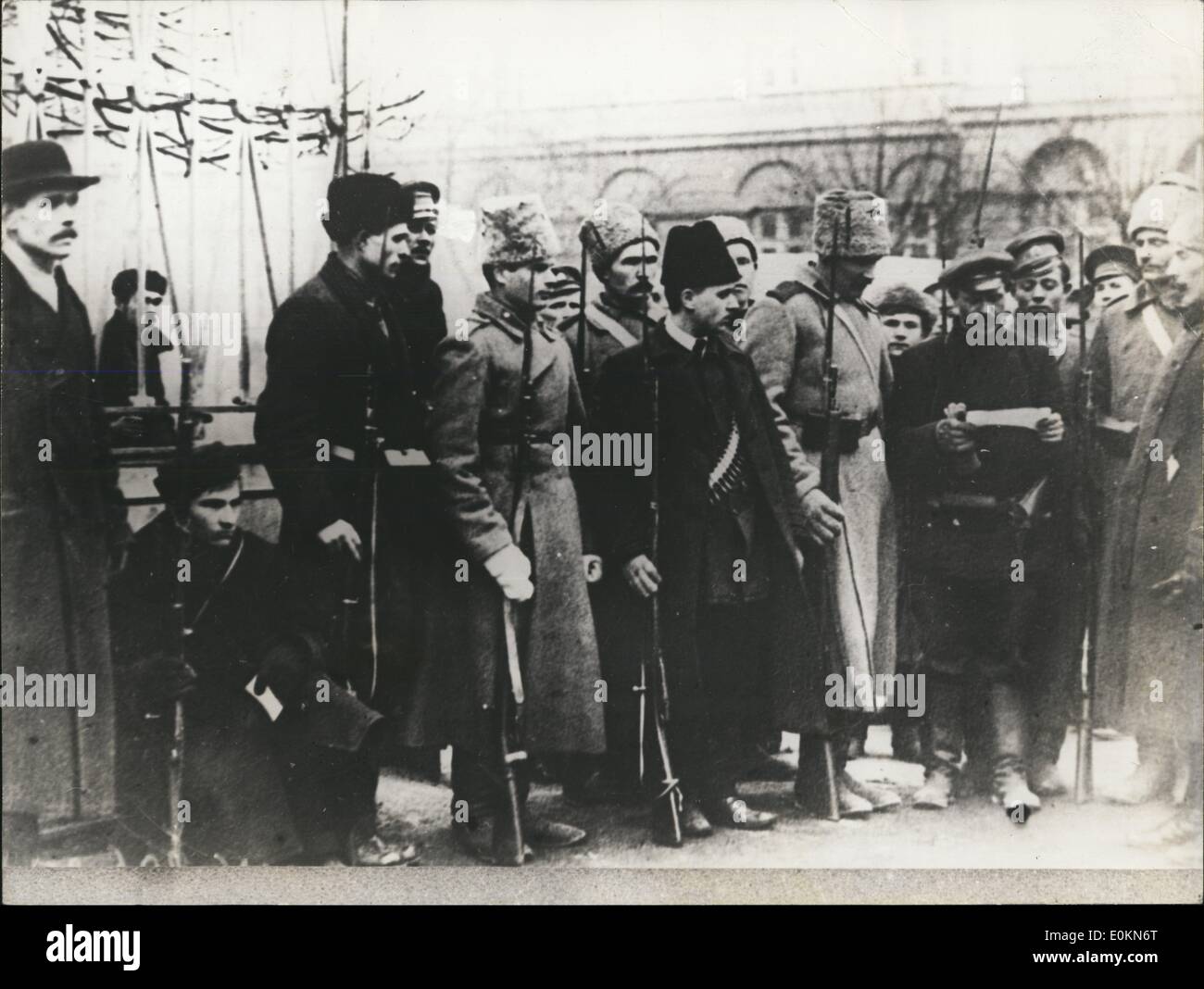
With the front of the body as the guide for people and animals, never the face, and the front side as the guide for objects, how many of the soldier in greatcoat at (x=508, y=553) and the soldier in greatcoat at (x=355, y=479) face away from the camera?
0

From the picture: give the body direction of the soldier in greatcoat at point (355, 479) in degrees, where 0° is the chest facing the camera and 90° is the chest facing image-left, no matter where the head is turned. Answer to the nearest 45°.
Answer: approximately 315°

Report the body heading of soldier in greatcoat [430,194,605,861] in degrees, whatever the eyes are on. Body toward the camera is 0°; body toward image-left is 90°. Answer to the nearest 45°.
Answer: approximately 315°

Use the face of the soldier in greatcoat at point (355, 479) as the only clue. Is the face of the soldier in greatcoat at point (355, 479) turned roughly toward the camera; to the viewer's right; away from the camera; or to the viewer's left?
to the viewer's right

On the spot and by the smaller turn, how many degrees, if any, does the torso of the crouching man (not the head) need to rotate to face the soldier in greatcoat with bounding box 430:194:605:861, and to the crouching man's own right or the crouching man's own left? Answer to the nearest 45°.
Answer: approximately 45° to the crouching man's own left

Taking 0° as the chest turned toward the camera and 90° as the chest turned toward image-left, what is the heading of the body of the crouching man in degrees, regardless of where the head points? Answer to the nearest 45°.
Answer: approximately 315°

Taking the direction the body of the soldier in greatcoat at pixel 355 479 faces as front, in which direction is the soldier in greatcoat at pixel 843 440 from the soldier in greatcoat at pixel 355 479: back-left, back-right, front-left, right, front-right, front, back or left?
front-left

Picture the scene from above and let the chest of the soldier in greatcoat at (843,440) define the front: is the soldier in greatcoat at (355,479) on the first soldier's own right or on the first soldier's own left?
on the first soldier's own right

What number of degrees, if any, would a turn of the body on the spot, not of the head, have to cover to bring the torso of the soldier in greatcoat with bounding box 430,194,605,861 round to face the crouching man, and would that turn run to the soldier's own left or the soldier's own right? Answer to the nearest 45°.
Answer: approximately 135° to the soldier's own right
